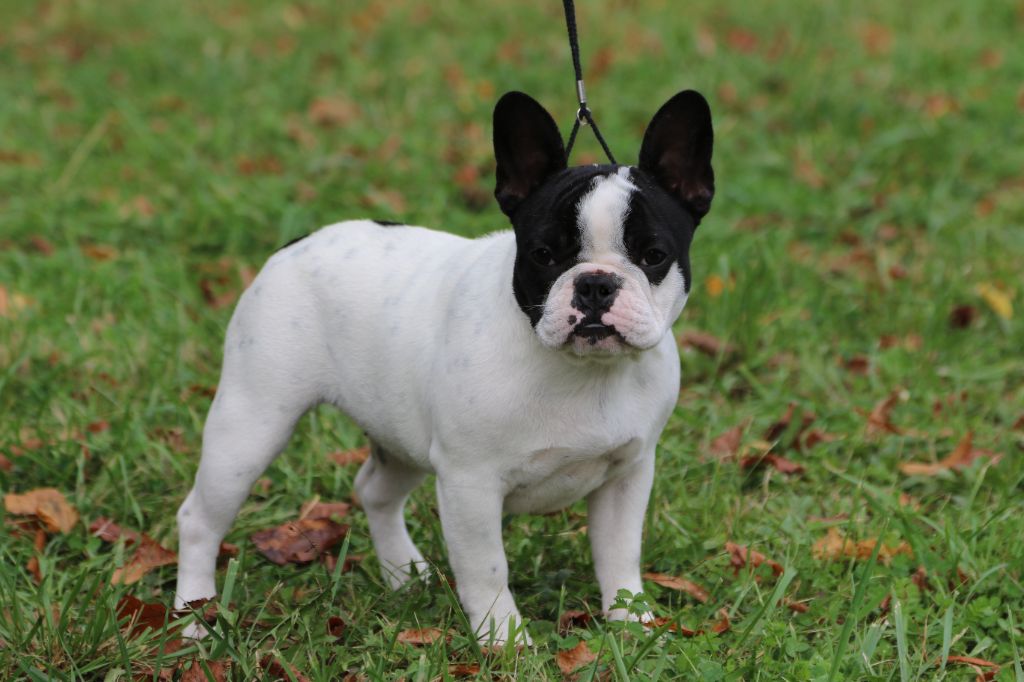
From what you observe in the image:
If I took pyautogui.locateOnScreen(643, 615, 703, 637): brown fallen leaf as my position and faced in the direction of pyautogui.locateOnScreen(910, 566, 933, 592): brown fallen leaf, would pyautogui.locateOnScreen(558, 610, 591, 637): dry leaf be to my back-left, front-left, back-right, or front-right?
back-left

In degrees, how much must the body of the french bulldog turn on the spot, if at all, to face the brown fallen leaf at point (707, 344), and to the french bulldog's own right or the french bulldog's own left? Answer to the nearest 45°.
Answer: approximately 90° to the french bulldog's own left

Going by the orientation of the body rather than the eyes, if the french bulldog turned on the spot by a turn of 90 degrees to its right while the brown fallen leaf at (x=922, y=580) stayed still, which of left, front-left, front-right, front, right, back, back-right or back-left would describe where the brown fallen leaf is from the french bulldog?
back-left

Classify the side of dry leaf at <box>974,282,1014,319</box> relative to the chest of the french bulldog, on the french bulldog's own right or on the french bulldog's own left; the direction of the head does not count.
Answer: on the french bulldog's own left

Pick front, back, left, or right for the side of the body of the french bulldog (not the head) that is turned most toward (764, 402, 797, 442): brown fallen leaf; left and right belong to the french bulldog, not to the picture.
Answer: left

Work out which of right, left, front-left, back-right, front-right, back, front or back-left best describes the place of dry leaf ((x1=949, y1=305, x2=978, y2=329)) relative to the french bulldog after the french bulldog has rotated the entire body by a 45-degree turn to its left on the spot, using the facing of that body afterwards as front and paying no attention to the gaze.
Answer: front-left

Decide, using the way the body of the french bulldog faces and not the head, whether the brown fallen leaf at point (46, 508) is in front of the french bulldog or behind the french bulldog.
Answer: behind

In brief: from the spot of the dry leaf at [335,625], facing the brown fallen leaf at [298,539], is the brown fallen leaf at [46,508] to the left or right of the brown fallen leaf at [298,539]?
left
